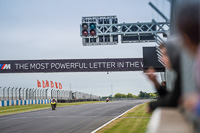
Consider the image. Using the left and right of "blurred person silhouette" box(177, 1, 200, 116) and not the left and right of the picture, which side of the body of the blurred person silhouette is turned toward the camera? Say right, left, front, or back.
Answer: left

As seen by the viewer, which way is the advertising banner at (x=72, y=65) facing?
toward the camera

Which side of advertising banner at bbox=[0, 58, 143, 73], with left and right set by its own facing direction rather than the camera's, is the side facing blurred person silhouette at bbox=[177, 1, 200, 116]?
front

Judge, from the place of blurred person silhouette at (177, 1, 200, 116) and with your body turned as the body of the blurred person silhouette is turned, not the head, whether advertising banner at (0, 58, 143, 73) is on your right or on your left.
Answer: on your right

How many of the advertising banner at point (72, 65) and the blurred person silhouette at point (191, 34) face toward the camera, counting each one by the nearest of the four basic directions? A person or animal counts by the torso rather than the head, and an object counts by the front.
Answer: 1
